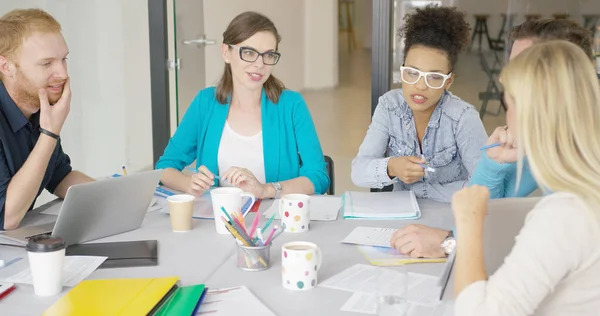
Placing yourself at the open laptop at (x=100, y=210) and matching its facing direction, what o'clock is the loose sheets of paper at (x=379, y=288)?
The loose sheets of paper is roughly at 6 o'clock from the open laptop.

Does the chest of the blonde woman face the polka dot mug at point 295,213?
yes

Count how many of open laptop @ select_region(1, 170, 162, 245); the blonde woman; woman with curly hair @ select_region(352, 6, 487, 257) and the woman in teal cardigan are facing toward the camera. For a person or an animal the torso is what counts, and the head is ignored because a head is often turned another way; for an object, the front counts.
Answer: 2

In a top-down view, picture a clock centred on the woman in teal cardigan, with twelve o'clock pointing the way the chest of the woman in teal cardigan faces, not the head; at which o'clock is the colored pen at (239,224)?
The colored pen is roughly at 12 o'clock from the woman in teal cardigan.

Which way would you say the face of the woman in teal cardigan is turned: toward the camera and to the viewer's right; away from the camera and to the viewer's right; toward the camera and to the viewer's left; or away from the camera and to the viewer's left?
toward the camera and to the viewer's right

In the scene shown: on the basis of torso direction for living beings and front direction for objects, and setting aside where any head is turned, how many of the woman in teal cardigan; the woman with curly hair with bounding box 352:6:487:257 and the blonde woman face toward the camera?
2

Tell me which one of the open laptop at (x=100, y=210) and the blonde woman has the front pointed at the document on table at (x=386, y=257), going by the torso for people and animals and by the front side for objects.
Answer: the blonde woman

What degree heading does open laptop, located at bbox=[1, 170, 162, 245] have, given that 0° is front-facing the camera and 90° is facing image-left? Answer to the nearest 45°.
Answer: approximately 135°

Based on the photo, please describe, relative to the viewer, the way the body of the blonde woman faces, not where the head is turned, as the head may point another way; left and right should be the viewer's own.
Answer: facing away from the viewer and to the left of the viewer

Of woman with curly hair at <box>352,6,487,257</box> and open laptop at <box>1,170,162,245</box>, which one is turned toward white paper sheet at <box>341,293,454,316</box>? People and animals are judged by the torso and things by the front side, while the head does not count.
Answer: the woman with curly hair

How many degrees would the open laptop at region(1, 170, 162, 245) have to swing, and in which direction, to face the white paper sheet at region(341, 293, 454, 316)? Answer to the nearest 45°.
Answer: approximately 180°

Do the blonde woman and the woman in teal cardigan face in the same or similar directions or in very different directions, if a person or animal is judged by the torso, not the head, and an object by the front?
very different directions

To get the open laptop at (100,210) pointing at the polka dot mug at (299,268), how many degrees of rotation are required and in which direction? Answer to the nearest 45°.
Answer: approximately 180°

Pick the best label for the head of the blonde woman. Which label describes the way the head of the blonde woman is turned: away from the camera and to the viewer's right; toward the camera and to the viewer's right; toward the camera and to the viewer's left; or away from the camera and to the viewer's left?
away from the camera and to the viewer's left

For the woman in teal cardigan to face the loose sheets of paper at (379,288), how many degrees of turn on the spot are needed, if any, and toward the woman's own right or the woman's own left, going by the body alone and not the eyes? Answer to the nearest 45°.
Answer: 0° — they already face it
